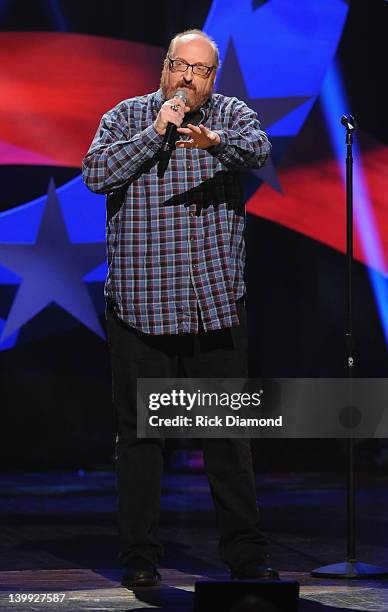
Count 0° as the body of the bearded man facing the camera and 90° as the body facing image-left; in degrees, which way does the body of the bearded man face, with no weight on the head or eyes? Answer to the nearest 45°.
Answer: approximately 0°

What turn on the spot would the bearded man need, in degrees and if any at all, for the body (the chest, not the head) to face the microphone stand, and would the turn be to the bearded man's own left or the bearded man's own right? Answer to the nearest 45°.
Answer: approximately 135° to the bearded man's own left
